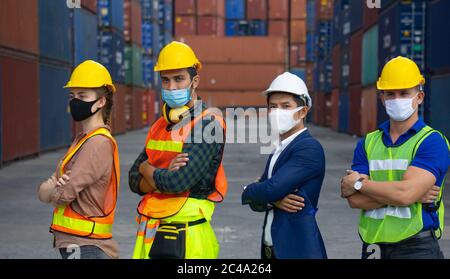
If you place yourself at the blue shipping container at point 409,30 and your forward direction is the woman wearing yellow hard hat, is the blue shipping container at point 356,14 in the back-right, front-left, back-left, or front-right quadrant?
back-right

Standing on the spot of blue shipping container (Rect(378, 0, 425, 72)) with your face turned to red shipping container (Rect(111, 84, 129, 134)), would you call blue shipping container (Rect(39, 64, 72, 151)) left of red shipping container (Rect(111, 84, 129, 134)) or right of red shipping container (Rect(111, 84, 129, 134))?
left

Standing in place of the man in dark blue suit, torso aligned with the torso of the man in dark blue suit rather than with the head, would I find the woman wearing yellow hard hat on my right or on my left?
on my right

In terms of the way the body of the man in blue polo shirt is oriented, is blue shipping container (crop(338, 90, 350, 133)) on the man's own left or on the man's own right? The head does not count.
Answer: on the man's own right

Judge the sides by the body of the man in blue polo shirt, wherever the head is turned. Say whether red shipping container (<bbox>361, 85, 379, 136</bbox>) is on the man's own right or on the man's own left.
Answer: on the man's own right

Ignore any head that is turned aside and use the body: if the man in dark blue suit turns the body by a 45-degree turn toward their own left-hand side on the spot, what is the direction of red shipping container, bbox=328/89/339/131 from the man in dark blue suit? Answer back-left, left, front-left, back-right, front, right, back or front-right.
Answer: back

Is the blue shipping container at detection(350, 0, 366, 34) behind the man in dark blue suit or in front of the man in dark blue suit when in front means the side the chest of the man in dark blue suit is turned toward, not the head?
behind

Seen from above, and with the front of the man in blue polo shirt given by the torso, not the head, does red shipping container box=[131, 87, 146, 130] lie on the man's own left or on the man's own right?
on the man's own right
